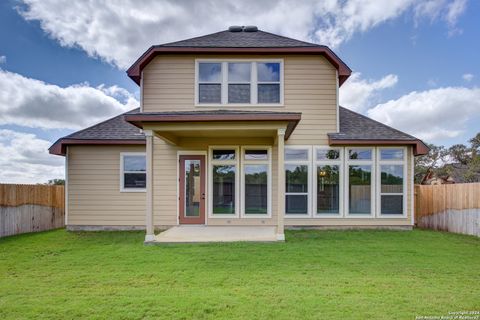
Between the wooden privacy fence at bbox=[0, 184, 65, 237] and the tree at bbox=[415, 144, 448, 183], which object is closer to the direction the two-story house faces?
the tree

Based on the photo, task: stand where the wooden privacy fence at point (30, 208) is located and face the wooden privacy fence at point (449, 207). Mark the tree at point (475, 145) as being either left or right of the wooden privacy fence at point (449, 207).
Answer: left

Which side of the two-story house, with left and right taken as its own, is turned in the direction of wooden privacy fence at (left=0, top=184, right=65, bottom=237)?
left

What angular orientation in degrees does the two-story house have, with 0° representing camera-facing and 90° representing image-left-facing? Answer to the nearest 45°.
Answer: approximately 180°

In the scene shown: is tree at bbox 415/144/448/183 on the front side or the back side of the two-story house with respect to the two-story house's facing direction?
on the front side

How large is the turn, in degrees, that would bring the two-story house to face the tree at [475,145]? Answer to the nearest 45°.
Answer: approximately 45° to its right

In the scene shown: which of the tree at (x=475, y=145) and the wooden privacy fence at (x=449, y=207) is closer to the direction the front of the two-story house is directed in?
the tree
